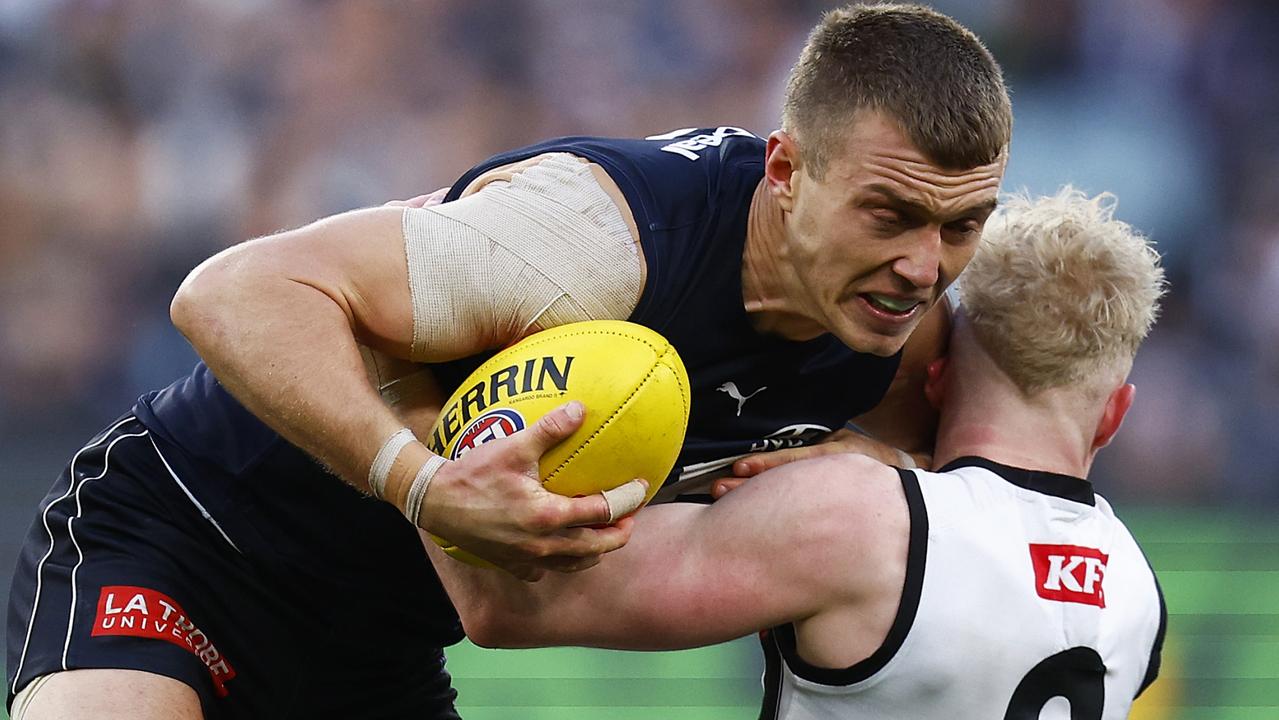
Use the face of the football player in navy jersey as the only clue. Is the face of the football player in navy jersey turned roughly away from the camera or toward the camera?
toward the camera

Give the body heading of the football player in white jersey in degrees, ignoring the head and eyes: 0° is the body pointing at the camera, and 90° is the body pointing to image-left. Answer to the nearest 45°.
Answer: approximately 135°

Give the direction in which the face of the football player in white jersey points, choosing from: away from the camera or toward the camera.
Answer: away from the camera
